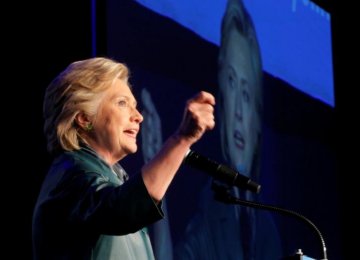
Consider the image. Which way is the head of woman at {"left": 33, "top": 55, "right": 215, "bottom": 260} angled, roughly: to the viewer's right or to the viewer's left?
to the viewer's right

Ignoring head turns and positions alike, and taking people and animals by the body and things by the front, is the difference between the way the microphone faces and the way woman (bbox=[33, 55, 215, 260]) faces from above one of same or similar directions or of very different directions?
very different directions

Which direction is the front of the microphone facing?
to the viewer's left

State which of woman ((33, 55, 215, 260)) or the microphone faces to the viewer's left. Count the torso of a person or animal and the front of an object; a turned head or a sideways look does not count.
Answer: the microphone

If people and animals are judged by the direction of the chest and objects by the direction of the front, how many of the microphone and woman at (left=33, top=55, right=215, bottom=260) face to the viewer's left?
1

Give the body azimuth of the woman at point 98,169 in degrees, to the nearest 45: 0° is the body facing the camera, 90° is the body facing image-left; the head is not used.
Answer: approximately 270°
